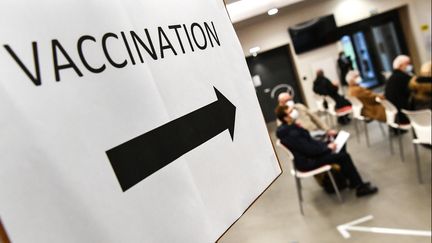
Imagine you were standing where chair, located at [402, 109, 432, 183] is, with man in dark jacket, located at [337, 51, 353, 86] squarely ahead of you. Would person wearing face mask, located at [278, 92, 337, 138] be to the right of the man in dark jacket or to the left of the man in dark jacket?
left

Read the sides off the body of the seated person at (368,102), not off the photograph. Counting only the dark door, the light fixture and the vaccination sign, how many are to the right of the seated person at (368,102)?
1

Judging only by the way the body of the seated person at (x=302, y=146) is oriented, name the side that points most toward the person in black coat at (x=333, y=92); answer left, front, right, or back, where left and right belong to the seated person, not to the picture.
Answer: left
